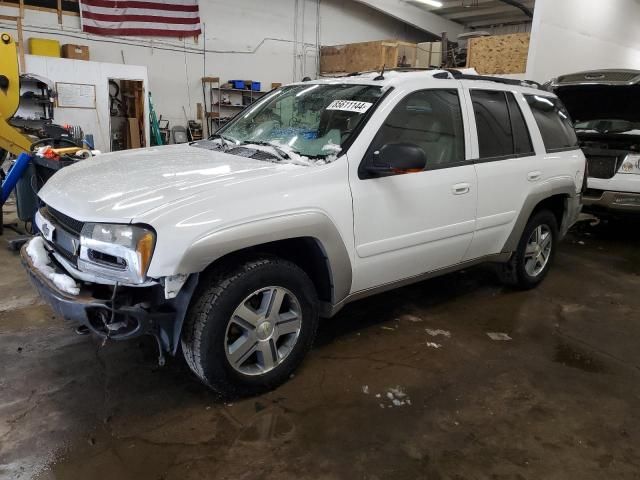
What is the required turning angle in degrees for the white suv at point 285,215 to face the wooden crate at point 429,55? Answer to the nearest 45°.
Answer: approximately 135° to its right

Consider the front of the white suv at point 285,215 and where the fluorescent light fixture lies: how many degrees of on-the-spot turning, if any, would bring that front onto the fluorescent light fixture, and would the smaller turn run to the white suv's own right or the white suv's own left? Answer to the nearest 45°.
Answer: approximately 135° to the white suv's own right

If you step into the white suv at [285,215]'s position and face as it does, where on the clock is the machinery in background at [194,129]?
The machinery in background is roughly at 4 o'clock from the white suv.

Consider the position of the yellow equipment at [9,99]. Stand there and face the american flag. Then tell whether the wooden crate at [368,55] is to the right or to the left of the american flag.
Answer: right

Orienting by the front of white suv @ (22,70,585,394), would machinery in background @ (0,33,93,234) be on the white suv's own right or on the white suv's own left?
on the white suv's own right

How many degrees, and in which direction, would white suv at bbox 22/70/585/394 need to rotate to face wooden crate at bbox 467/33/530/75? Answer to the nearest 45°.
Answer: approximately 180°

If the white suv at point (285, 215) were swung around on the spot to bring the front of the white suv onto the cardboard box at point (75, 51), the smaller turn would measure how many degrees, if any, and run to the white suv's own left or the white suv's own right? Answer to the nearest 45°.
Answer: approximately 90° to the white suv's own right

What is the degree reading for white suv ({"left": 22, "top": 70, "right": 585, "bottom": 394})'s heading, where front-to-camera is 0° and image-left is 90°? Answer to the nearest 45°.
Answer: approximately 45°

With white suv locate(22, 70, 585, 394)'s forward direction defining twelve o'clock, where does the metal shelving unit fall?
The metal shelving unit is roughly at 4 o'clock from the white suv.

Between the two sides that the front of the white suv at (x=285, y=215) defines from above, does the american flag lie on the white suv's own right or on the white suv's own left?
on the white suv's own right

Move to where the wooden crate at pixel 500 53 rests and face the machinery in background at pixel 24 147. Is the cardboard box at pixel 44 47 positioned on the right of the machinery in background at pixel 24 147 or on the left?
right

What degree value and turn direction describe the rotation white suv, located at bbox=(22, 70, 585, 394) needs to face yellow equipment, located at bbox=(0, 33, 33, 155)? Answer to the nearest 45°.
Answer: approximately 90° to its right
